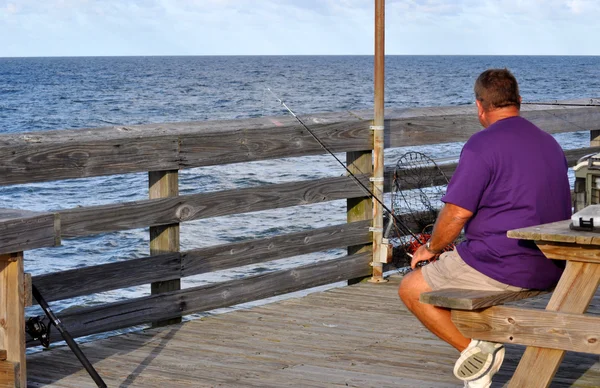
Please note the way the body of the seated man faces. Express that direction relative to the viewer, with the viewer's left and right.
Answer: facing away from the viewer and to the left of the viewer

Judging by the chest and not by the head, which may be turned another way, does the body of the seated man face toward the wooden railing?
yes

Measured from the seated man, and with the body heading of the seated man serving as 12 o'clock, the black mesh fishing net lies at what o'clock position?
The black mesh fishing net is roughly at 1 o'clock from the seated man.

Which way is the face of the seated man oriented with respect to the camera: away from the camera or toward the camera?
away from the camera
